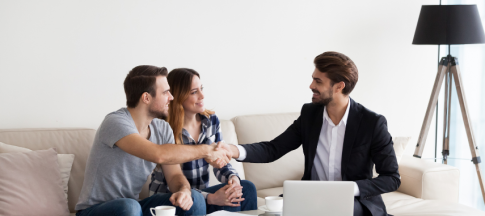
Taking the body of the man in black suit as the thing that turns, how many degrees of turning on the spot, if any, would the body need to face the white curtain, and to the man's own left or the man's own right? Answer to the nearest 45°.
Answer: approximately 180°

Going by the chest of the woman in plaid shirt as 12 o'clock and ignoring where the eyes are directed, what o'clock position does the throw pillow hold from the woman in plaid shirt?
The throw pillow is roughly at 4 o'clock from the woman in plaid shirt.

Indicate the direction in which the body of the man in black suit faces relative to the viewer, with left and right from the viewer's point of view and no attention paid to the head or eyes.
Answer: facing the viewer and to the left of the viewer

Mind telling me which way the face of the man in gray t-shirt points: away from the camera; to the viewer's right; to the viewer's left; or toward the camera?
to the viewer's right

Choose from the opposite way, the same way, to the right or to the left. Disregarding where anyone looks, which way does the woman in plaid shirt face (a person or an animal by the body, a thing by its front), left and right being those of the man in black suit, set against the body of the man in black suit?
to the left

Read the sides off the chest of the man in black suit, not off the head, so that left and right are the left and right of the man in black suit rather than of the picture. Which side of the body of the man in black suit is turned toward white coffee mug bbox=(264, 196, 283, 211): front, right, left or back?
front

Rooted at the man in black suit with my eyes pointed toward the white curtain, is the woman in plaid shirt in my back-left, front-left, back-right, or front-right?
back-left

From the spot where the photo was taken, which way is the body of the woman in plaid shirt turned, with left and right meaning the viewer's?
facing the viewer and to the right of the viewer

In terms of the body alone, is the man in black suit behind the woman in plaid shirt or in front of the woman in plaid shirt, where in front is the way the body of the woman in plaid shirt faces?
in front

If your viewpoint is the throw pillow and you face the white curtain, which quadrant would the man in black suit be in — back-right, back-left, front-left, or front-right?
front-right

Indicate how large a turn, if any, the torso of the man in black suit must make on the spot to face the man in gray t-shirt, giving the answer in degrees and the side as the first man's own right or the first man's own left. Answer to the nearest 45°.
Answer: approximately 45° to the first man's own right

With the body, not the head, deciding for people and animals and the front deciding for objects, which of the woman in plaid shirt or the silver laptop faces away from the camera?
the silver laptop

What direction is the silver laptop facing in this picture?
away from the camera

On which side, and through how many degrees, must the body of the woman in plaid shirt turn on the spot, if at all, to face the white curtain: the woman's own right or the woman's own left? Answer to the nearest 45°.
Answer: approximately 90° to the woman's own left

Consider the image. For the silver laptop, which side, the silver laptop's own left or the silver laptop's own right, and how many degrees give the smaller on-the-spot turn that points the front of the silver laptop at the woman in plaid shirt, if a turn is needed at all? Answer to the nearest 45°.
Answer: approximately 45° to the silver laptop's own left

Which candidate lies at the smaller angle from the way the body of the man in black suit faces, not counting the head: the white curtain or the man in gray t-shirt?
the man in gray t-shirt

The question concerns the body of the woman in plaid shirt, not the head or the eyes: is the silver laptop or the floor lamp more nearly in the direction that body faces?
the silver laptop
